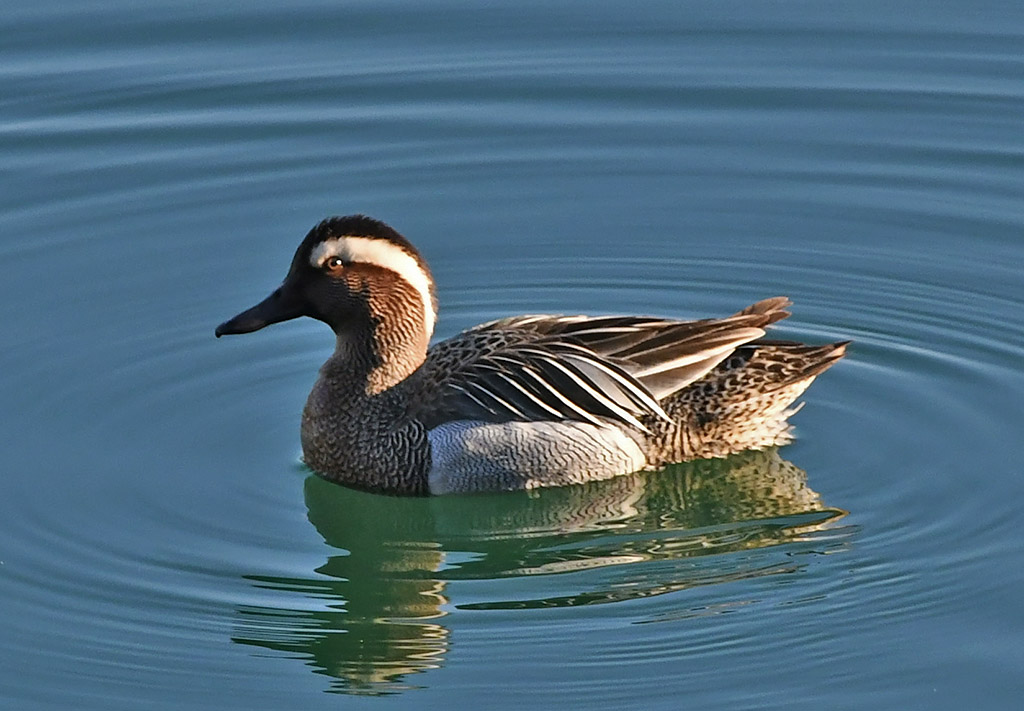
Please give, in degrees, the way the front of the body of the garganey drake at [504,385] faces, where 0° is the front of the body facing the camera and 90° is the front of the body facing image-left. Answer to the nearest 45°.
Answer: approximately 90°
